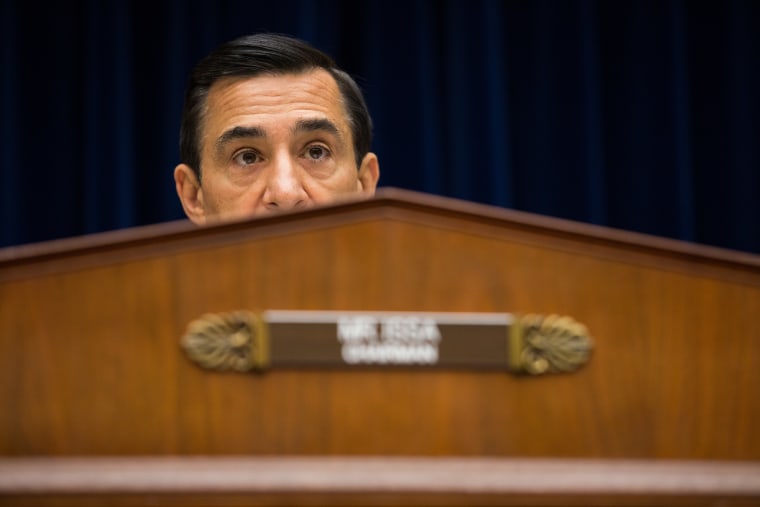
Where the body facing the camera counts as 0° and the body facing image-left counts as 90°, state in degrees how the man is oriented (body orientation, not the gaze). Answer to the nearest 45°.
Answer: approximately 0°
